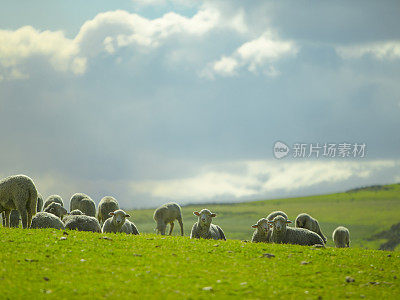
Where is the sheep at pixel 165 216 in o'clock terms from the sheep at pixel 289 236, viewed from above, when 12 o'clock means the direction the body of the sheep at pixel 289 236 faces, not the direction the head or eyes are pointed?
the sheep at pixel 165 216 is roughly at 2 o'clock from the sheep at pixel 289 236.

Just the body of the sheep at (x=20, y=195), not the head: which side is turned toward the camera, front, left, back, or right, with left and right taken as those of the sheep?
left

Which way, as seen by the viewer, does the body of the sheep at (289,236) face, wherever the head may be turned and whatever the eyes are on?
to the viewer's left

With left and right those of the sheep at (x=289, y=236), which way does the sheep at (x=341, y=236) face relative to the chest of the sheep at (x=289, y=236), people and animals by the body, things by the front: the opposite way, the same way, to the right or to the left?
to the right

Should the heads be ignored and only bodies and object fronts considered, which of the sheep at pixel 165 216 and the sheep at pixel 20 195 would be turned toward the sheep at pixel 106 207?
the sheep at pixel 165 216

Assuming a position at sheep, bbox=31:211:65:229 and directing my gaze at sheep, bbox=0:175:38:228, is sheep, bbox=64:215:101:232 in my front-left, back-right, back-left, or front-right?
back-left

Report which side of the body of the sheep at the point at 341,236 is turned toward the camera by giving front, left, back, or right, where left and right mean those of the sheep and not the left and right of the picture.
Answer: back

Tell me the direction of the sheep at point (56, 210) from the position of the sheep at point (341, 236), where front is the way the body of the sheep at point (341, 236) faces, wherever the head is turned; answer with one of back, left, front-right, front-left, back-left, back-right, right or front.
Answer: back-left
